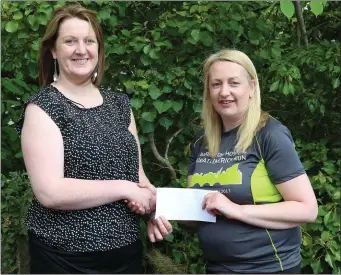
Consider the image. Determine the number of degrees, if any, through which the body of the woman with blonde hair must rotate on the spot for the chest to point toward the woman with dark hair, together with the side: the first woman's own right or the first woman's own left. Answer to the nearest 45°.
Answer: approximately 45° to the first woman's own right

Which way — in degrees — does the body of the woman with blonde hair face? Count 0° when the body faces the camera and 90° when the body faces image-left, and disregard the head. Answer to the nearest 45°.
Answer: approximately 45°

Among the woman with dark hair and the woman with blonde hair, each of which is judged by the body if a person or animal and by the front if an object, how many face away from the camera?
0

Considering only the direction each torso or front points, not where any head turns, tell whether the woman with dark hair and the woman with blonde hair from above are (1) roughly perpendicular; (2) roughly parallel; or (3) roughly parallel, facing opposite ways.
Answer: roughly perpendicular

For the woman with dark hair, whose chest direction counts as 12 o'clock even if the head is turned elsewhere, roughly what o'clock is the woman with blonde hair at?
The woman with blonde hair is roughly at 11 o'clock from the woman with dark hair.
